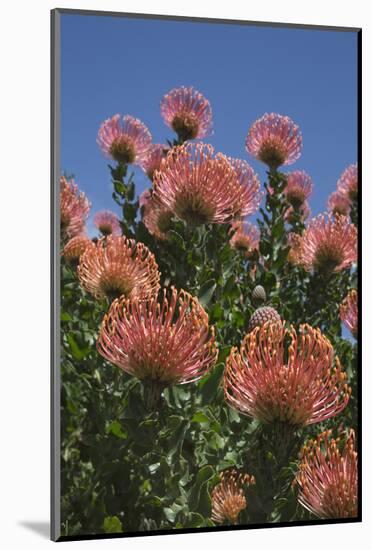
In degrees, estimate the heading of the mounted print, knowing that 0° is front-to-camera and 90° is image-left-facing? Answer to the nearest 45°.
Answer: approximately 315°
